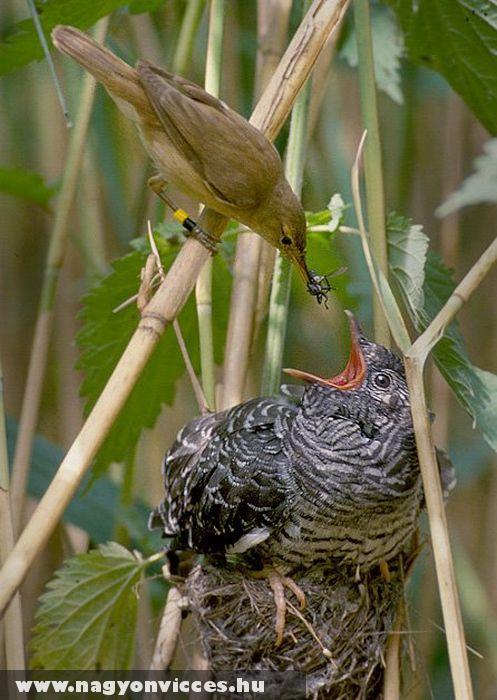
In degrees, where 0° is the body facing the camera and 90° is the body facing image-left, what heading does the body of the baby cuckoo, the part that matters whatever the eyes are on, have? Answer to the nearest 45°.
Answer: approximately 315°

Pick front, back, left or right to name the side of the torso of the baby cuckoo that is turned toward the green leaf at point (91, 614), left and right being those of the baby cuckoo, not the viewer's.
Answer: back

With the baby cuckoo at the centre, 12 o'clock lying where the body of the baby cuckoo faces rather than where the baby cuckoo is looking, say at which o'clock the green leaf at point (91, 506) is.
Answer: The green leaf is roughly at 6 o'clock from the baby cuckoo.

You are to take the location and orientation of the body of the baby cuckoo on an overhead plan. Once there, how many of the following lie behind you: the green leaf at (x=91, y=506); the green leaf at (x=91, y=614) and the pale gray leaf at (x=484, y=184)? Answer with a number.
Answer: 2
